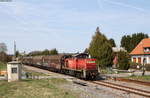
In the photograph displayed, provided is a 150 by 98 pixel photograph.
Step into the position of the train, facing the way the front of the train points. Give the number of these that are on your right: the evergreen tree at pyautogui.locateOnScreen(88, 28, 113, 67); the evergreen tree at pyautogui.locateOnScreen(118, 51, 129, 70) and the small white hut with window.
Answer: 1

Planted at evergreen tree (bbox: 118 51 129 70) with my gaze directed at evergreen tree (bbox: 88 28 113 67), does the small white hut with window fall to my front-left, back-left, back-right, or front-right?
back-left

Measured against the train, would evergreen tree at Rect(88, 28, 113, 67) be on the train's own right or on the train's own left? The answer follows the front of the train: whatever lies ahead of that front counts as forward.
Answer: on the train's own left

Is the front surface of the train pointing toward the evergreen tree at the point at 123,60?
no

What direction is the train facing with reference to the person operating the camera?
facing the viewer and to the right of the viewer

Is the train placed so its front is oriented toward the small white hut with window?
no
